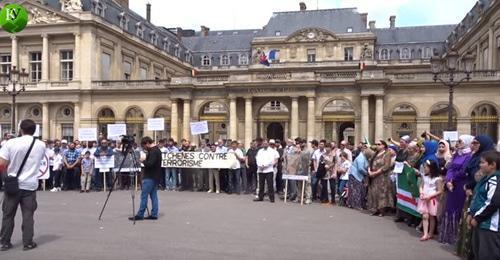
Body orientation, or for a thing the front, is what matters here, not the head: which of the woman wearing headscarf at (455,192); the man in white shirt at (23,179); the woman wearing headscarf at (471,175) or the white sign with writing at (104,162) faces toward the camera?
the white sign with writing

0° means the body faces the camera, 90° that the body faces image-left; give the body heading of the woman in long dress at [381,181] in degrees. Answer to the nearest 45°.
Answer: approximately 45°

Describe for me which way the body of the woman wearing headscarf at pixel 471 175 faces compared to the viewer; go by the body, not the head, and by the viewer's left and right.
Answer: facing to the left of the viewer

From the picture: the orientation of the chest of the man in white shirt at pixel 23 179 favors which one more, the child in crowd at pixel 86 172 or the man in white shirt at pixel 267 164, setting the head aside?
the child in crowd

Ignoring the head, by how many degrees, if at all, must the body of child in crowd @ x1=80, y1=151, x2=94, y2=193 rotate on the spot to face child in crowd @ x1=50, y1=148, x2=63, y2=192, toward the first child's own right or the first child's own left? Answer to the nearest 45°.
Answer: approximately 135° to the first child's own right

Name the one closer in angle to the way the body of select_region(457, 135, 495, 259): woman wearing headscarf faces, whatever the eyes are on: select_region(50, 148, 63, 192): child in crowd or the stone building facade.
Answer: the child in crowd

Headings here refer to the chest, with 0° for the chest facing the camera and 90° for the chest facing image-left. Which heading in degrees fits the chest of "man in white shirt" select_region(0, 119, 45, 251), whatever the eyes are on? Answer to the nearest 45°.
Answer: approximately 180°

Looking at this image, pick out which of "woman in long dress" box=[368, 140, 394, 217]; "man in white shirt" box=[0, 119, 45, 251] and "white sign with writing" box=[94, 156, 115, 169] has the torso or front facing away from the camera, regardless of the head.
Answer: the man in white shirt
